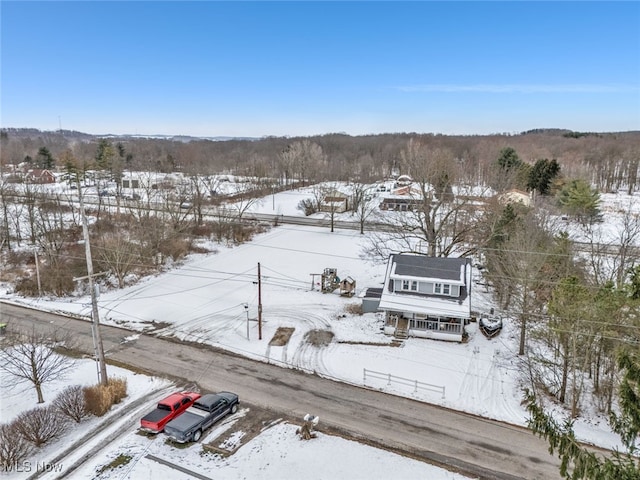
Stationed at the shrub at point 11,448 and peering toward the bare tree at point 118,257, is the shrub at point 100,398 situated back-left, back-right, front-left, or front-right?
front-right

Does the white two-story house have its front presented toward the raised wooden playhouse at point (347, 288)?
no

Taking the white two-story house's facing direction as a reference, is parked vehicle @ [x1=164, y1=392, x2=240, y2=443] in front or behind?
in front

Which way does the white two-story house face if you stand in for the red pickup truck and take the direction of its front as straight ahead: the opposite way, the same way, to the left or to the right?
the opposite way

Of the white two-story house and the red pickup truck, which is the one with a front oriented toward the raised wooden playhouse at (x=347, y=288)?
the red pickup truck

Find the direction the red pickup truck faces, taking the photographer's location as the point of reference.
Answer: facing away from the viewer and to the right of the viewer

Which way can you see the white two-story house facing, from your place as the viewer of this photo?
facing the viewer

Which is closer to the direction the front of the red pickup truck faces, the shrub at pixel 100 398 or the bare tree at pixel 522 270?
the bare tree

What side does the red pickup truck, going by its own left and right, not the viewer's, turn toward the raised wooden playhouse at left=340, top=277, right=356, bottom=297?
front

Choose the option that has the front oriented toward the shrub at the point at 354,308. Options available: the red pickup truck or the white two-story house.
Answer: the red pickup truck

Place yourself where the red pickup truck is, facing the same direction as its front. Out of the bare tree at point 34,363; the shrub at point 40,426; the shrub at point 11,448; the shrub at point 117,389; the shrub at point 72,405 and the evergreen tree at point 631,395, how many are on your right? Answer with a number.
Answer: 1

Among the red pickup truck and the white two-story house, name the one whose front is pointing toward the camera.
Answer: the white two-story house

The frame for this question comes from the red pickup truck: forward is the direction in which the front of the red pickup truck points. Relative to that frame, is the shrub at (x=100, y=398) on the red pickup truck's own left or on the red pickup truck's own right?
on the red pickup truck's own left

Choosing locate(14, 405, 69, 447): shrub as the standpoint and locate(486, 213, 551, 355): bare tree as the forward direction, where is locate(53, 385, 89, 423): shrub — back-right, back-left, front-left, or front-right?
front-left

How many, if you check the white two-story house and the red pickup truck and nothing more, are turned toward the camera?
1

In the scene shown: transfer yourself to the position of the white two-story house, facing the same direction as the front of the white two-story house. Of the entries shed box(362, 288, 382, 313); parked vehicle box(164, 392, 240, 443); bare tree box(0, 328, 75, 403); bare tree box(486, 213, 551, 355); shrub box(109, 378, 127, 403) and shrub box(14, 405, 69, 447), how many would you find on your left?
1

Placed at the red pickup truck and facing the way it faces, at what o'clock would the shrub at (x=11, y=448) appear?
The shrub is roughly at 7 o'clock from the red pickup truck.

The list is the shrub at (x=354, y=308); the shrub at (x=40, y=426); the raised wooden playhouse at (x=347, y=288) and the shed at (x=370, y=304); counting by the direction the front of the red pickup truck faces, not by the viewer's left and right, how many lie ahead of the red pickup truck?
3
